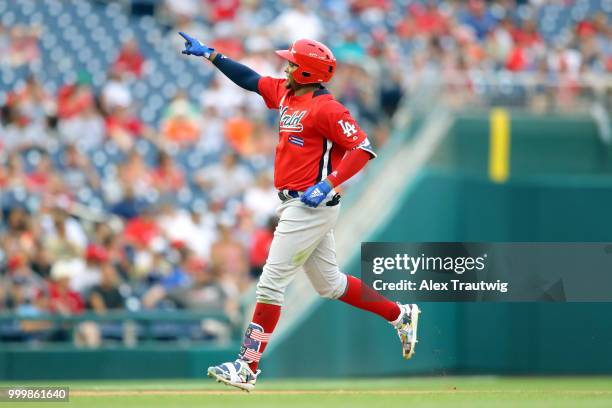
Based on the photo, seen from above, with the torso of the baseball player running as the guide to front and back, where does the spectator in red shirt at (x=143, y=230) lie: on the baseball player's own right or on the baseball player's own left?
on the baseball player's own right

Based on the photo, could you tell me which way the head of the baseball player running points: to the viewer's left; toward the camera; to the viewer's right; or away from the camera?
to the viewer's left

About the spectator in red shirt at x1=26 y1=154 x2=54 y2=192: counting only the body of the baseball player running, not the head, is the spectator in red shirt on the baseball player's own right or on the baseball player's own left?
on the baseball player's own right

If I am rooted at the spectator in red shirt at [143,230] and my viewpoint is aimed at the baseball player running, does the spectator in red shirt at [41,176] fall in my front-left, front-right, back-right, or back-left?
back-right

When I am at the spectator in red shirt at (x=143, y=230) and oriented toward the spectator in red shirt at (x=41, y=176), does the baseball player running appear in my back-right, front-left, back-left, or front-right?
back-left
